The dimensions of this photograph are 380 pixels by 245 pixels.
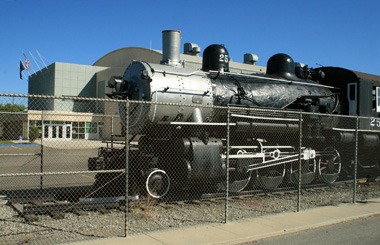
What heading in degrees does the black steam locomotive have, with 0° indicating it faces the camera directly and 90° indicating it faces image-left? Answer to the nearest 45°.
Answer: approximately 45°
